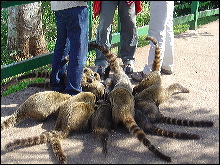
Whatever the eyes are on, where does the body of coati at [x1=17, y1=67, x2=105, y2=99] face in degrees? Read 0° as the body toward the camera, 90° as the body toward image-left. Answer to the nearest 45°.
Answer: approximately 270°

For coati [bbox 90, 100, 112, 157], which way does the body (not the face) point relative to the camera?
away from the camera

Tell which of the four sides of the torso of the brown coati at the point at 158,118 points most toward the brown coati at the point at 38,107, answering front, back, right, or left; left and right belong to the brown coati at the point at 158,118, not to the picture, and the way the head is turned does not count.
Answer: front

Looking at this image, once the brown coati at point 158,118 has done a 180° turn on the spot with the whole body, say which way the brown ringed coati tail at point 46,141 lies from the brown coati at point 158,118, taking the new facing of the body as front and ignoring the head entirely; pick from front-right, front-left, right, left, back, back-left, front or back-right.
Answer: back-right

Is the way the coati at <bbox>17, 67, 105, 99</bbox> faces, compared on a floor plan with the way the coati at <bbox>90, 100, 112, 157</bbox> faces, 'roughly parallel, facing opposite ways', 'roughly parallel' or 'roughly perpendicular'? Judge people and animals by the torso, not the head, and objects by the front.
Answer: roughly perpendicular

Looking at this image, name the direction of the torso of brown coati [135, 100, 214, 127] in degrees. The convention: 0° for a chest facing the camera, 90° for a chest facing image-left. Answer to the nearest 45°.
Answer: approximately 90°

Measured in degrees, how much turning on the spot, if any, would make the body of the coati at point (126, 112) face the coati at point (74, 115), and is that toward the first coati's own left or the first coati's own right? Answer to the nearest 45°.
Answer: approximately 90° to the first coati's own left

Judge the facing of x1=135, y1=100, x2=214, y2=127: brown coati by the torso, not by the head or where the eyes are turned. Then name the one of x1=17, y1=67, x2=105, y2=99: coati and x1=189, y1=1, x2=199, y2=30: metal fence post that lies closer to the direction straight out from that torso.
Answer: the coati

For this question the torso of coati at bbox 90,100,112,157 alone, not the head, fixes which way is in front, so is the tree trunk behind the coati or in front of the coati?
in front

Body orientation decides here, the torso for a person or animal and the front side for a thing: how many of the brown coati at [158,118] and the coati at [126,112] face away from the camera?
1
